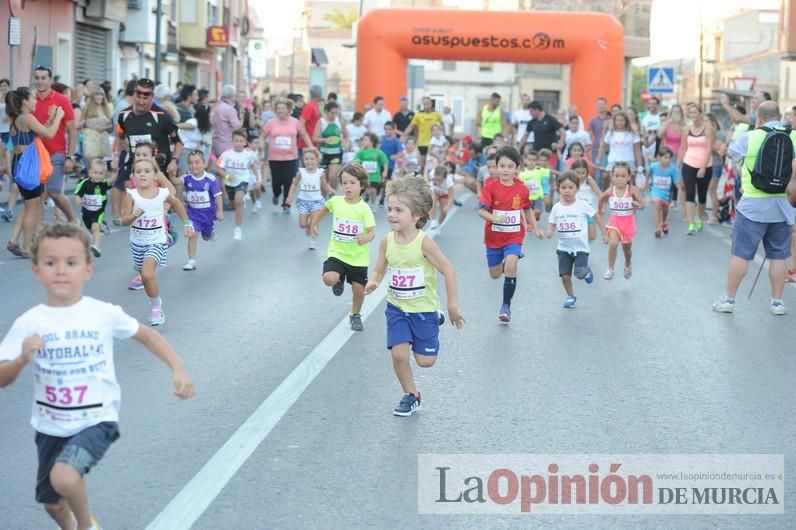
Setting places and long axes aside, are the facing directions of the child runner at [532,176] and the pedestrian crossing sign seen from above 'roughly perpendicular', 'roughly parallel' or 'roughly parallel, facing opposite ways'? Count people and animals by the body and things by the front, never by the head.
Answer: roughly parallel

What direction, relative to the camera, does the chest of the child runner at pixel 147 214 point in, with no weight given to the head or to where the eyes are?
toward the camera

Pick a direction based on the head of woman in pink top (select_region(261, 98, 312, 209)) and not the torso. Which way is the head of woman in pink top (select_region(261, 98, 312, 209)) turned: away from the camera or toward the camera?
toward the camera

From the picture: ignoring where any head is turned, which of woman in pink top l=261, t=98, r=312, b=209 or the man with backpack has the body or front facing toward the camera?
the woman in pink top

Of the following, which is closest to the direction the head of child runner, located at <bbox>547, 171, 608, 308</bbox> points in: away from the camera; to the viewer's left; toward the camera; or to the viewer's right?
toward the camera

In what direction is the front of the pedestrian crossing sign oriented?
toward the camera

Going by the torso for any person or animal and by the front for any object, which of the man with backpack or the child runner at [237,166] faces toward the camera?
the child runner

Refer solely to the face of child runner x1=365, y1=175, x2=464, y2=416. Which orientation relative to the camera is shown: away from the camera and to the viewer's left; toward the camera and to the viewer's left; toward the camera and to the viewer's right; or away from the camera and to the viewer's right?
toward the camera and to the viewer's left

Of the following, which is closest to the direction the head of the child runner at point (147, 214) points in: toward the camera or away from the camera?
toward the camera

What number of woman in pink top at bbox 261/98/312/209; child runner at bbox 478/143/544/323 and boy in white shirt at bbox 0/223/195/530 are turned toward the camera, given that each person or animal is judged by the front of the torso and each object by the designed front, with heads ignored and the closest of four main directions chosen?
3

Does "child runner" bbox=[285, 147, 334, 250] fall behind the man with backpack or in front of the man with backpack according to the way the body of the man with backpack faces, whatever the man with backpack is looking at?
in front

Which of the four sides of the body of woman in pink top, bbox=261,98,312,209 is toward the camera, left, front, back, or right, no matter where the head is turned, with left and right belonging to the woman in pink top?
front

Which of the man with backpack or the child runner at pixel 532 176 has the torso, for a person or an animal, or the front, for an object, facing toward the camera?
the child runner

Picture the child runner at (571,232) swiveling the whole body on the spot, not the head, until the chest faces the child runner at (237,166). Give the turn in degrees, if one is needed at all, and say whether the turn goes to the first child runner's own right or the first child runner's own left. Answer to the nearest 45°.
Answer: approximately 135° to the first child runner's own right

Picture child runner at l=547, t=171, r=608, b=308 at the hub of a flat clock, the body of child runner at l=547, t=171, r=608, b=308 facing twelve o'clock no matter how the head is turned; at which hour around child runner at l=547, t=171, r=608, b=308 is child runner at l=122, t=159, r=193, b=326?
child runner at l=122, t=159, r=193, b=326 is roughly at 2 o'clock from child runner at l=547, t=171, r=608, b=308.

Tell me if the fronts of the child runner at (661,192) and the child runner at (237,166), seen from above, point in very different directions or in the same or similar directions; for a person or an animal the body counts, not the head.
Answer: same or similar directions

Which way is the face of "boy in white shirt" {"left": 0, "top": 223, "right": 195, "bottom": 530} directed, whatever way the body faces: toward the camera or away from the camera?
toward the camera
